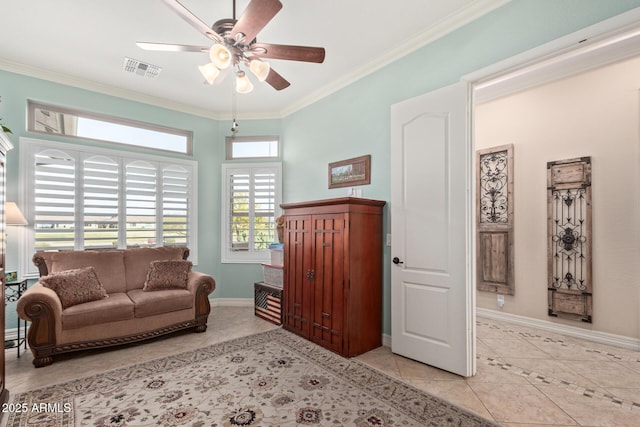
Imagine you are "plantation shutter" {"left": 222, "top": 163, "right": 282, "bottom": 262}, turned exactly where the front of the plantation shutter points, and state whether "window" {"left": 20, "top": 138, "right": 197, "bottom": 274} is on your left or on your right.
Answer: on your right

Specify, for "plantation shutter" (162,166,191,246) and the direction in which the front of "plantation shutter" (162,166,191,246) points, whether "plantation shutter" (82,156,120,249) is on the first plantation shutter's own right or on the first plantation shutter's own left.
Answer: on the first plantation shutter's own right

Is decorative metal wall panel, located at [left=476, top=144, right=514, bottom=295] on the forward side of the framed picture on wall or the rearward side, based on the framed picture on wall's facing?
on the rearward side

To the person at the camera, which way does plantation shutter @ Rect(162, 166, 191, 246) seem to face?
facing the viewer

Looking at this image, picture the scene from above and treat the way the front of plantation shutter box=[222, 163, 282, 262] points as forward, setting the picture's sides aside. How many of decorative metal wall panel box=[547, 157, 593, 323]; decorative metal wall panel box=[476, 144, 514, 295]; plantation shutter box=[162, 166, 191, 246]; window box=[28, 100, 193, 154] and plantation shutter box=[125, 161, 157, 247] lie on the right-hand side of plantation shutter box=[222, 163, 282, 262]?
3

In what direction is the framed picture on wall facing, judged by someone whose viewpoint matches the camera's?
facing the viewer and to the left of the viewer

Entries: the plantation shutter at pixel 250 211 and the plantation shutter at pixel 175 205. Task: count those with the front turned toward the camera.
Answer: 2

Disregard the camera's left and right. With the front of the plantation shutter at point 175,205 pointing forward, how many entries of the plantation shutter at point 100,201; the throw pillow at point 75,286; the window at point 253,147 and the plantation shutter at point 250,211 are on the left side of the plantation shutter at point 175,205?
2

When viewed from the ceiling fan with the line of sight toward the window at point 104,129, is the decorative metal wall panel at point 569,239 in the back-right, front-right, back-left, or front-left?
back-right

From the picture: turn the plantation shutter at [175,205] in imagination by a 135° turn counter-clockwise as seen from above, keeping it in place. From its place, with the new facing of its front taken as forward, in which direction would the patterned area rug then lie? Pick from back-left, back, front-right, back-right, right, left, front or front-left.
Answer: back-right

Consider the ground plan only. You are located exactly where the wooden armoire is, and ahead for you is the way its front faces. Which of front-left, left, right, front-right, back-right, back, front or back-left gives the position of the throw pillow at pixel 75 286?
front-right

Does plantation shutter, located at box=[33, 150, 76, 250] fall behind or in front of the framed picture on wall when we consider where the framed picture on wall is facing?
in front

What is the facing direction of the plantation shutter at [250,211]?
toward the camera

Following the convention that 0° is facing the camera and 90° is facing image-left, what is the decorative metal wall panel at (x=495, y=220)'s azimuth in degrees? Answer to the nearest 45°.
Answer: approximately 45°
